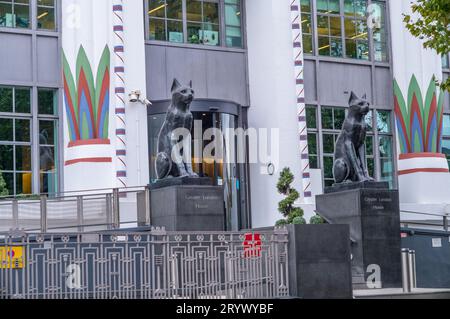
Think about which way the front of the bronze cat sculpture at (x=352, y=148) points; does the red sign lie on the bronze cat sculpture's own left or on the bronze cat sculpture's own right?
on the bronze cat sculpture's own right

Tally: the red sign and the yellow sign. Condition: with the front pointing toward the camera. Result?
2

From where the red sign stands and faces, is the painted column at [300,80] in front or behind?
behind

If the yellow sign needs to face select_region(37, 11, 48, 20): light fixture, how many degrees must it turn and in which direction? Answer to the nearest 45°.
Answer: approximately 180°

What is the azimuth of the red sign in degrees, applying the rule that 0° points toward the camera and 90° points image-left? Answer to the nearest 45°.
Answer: approximately 0°

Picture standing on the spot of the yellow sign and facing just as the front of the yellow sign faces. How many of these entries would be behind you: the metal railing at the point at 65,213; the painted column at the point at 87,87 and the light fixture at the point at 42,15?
3

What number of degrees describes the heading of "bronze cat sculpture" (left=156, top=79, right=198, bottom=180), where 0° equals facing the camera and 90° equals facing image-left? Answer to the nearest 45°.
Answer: approximately 315°

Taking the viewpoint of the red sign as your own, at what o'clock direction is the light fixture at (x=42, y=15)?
The light fixture is roughly at 5 o'clock from the red sign.

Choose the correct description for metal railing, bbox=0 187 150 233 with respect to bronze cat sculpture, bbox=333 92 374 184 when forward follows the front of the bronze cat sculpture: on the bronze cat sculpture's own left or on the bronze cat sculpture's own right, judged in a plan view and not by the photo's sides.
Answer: on the bronze cat sculpture's own right
